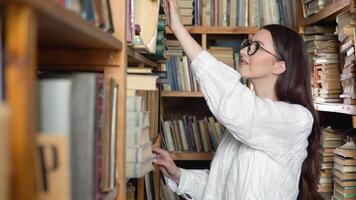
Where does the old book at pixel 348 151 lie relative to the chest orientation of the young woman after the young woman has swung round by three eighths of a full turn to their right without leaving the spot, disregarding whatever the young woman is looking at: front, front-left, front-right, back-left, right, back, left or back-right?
front

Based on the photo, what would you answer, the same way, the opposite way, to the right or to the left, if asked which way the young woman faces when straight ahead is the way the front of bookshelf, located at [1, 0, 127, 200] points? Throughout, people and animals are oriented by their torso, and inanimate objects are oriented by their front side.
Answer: the opposite way

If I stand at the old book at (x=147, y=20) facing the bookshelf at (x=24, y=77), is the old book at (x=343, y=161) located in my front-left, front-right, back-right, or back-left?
back-left

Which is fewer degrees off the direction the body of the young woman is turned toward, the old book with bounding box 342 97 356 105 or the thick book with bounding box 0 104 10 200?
the thick book

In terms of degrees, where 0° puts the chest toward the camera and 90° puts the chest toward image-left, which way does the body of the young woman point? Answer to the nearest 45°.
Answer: approximately 90°

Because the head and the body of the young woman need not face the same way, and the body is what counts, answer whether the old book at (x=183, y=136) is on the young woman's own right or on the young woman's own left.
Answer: on the young woman's own right

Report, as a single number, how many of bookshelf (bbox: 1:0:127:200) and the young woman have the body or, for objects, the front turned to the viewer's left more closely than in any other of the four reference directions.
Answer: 1

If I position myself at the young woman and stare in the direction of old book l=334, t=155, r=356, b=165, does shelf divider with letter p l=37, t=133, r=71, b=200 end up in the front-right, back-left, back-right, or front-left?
back-right
